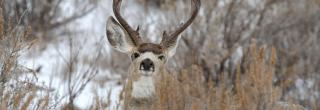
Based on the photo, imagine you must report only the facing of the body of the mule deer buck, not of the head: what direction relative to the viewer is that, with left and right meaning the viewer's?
facing the viewer
